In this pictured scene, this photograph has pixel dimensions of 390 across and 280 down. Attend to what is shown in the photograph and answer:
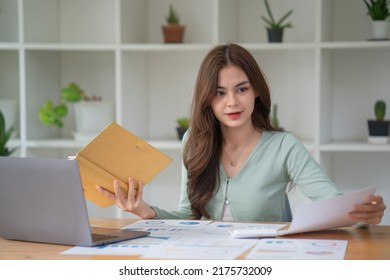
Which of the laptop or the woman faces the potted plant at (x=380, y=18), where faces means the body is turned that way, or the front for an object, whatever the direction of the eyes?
the laptop

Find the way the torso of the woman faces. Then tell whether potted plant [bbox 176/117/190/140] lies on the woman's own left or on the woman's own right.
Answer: on the woman's own right

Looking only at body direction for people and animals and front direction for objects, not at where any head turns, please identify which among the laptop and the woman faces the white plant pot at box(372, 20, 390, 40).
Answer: the laptop

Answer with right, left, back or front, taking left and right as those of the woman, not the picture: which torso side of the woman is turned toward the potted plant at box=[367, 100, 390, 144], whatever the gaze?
back

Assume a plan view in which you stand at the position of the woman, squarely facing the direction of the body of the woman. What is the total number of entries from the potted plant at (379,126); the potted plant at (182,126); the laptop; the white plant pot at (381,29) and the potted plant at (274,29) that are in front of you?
1

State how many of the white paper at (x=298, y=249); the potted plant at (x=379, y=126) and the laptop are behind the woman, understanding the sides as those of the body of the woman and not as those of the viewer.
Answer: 1

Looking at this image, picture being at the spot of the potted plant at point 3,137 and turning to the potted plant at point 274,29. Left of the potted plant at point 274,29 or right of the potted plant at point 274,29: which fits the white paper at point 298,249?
right

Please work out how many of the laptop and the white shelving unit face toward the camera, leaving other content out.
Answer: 1

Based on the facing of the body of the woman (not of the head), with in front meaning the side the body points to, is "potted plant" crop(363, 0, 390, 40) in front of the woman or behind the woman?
behind

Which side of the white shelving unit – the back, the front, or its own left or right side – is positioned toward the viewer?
front

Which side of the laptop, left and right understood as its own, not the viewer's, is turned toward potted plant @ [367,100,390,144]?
front

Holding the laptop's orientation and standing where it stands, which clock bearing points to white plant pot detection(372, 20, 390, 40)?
The white plant pot is roughly at 12 o'clock from the laptop.

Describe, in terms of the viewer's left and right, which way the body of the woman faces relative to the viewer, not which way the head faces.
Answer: facing the viewer and to the left of the viewer

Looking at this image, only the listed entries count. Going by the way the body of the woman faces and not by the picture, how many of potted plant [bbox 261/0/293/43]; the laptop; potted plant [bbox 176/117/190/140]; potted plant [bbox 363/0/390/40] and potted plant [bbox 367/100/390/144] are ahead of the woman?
1

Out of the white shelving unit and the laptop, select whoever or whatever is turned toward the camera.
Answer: the white shelving unit

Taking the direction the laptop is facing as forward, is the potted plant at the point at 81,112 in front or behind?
in front

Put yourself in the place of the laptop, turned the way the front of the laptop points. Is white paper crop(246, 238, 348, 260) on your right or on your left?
on your right

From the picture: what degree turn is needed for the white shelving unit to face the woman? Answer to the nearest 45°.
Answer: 0° — it already faces them

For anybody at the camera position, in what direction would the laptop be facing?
facing away from the viewer and to the right of the viewer

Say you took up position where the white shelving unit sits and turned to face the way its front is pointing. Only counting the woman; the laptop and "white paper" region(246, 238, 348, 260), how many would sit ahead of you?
3

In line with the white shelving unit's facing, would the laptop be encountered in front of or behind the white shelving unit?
in front
